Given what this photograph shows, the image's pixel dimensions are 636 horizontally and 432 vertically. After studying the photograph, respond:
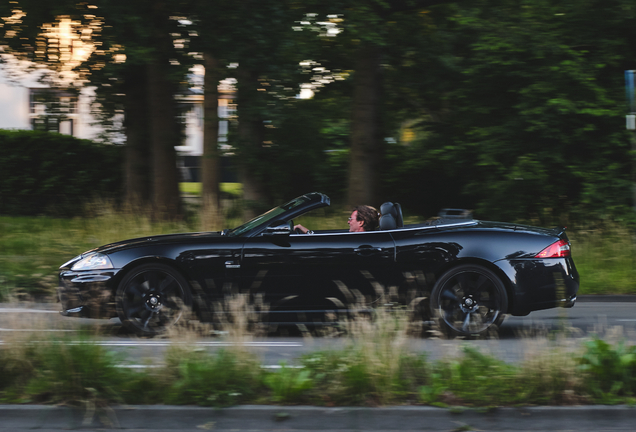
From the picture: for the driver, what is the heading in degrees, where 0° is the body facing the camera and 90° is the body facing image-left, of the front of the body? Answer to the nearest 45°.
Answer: approximately 90°

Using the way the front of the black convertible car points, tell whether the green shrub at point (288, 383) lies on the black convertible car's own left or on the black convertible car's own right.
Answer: on the black convertible car's own left

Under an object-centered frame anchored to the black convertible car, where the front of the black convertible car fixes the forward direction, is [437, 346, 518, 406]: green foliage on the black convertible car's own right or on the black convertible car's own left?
on the black convertible car's own left

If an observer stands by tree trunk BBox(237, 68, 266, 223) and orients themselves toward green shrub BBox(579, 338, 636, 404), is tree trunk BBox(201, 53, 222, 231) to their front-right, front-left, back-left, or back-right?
back-right

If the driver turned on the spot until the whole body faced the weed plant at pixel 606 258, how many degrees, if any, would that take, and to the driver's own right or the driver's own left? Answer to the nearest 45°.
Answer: approximately 135° to the driver's own right

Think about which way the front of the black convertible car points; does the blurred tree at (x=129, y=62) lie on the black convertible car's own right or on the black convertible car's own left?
on the black convertible car's own right

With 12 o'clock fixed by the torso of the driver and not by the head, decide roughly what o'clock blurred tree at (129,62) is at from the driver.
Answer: The blurred tree is roughly at 2 o'clock from the driver.

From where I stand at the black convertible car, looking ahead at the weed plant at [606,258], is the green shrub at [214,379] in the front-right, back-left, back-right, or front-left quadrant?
back-right

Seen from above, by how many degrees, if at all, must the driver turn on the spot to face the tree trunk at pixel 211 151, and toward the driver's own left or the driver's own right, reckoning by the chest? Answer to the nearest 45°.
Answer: approximately 90° to the driver's own right

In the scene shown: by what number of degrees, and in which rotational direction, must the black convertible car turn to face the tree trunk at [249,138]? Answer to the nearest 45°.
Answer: approximately 90° to its right

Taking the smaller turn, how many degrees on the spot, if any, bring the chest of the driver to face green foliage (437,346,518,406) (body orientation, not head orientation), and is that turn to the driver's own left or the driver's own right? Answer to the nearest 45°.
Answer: approximately 90° to the driver's own left

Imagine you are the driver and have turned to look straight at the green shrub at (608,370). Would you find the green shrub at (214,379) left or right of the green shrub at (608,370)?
right

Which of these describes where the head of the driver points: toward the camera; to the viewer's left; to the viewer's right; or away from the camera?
to the viewer's left

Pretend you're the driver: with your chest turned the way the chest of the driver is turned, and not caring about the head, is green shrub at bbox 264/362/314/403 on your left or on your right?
on your left

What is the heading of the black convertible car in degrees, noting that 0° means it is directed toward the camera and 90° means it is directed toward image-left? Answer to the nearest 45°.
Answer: approximately 90°
